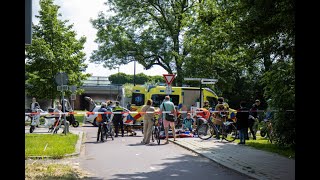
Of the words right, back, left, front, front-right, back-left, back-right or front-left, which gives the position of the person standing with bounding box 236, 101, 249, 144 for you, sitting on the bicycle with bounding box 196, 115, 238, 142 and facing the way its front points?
back-left

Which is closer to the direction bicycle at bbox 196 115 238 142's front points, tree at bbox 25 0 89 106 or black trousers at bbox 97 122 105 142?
the black trousers

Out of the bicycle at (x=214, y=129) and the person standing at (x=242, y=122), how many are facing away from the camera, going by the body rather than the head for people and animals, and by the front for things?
1

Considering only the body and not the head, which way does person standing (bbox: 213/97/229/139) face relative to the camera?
away from the camera

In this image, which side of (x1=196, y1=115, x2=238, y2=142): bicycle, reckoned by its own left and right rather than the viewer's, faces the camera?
left

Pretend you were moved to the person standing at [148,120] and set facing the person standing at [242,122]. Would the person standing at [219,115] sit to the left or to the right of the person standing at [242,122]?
left

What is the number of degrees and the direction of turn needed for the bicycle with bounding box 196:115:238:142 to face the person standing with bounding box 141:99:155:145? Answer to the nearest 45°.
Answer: approximately 45° to its left

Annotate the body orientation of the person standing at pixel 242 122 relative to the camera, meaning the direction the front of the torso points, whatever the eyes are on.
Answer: away from the camera

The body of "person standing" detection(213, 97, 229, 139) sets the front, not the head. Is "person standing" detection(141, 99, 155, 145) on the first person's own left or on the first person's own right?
on the first person's own left

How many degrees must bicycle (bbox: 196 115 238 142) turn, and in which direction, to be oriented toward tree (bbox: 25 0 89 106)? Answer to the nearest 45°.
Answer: approximately 45° to its right

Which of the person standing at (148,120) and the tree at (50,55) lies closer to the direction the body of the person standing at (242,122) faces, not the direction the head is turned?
the tree
